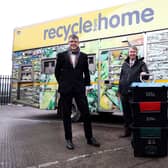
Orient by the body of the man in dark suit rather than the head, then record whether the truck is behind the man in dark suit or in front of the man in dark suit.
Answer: behind

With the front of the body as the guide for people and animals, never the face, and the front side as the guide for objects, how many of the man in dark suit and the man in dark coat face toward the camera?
2

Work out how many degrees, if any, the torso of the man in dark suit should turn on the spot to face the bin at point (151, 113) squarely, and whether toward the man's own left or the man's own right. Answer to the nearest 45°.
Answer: approximately 45° to the man's own left

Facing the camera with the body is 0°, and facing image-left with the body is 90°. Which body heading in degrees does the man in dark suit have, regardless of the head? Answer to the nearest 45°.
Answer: approximately 0°

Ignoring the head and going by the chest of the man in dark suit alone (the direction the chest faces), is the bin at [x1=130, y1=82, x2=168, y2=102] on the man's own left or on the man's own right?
on the man's own left

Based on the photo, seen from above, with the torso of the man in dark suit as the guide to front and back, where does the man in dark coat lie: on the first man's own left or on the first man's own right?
on the first man's own left

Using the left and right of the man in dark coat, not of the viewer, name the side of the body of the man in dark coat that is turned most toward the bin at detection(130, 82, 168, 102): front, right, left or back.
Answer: front
